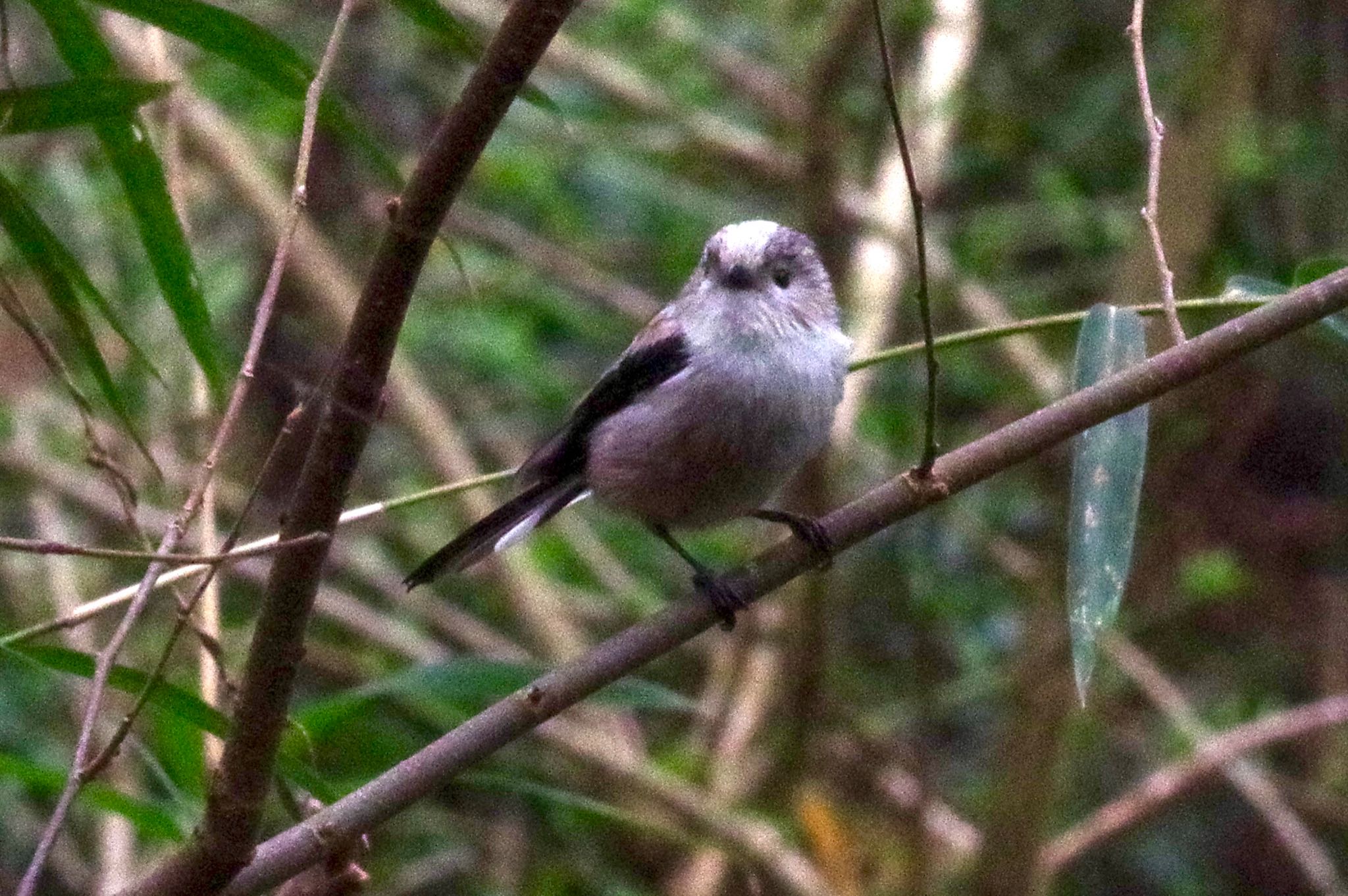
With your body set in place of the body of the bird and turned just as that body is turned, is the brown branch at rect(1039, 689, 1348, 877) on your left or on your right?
on your left

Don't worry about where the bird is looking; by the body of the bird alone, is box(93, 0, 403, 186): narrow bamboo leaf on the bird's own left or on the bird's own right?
on the bird's own right

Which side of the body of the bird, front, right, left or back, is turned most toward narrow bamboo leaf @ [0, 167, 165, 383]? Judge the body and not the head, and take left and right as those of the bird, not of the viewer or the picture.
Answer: right

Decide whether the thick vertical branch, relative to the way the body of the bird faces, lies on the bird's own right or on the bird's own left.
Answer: on the bird's own right

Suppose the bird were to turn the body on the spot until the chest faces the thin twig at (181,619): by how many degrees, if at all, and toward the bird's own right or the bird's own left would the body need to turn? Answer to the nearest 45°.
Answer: approximately 90° to the bird's own right

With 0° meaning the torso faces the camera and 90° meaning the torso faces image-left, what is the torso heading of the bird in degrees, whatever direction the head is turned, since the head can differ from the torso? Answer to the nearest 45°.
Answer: approximately 315°

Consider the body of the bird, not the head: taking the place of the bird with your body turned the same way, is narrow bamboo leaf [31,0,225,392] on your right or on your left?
on your right

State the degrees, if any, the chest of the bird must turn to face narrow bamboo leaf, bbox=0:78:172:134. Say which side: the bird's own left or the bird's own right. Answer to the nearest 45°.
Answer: approximately 90° to the bird's own right
